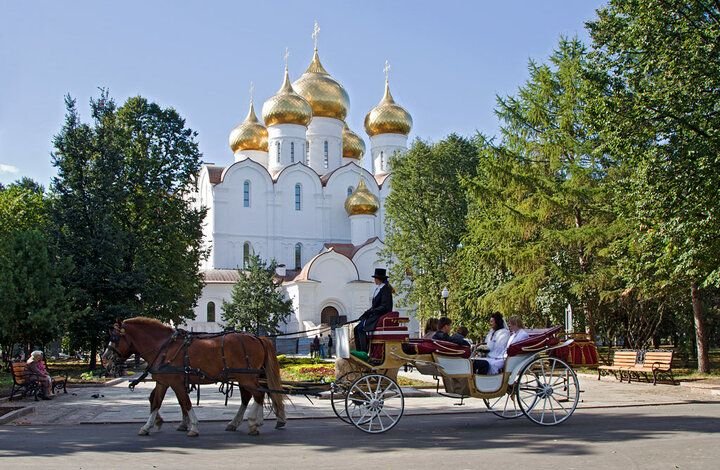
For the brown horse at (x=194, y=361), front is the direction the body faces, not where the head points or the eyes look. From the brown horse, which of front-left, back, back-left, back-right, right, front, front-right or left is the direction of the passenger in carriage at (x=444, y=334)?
back

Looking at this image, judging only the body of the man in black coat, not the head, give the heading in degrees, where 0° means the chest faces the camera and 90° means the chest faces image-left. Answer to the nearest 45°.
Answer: approximately 90°

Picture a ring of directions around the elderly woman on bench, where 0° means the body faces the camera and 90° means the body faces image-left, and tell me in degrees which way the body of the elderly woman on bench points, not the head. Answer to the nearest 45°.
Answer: approximately 315°

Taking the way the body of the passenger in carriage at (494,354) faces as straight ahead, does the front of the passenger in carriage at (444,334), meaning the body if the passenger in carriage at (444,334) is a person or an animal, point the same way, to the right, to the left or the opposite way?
the opposite way

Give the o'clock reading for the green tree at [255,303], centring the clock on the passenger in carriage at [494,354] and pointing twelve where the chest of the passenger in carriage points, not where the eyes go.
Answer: The green tree is roughly at 2 o'clock from the passenger in carriage.

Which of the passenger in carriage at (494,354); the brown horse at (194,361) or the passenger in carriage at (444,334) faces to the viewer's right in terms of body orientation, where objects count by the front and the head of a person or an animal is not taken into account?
the passenger in carriage at (444,334)

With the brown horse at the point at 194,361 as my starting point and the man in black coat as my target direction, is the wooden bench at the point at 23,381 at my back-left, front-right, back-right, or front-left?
back-left

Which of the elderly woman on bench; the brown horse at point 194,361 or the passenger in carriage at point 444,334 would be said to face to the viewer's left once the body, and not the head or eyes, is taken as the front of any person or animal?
the brown horse

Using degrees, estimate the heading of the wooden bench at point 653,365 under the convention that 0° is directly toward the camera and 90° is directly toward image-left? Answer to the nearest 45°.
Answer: approximately 45°

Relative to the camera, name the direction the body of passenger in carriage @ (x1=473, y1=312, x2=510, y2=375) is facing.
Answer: to the viewer's left

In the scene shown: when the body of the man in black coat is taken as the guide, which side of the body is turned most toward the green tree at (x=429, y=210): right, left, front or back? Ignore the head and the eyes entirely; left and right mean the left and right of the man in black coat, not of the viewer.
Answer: right

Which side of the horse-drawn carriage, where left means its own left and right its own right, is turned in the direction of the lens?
left

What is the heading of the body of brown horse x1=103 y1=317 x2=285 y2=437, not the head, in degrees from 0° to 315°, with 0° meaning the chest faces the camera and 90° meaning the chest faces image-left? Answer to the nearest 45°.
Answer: approximately 90°

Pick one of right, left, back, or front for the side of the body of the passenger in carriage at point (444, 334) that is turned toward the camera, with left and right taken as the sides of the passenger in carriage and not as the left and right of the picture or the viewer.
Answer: right
